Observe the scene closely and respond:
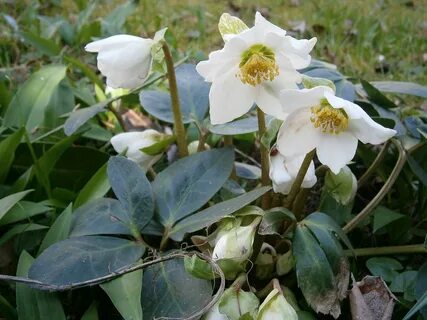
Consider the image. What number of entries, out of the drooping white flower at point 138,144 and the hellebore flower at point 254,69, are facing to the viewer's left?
1

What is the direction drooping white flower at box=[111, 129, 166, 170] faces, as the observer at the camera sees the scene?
facing to the left of the viewer

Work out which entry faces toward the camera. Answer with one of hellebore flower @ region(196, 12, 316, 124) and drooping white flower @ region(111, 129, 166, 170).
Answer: the hellebore flower

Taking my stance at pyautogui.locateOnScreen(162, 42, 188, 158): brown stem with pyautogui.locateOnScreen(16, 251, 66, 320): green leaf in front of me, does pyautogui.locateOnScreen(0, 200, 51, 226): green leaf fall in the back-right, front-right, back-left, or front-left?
front-right

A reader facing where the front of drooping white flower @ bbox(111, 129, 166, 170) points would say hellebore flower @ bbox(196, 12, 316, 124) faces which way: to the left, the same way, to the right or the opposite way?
to the left

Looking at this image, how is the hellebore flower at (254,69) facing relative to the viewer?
toward the camera
